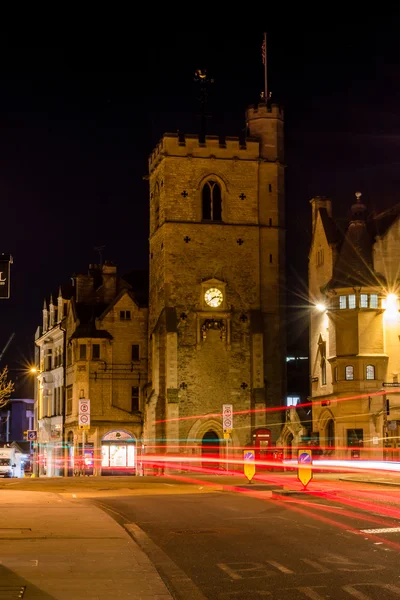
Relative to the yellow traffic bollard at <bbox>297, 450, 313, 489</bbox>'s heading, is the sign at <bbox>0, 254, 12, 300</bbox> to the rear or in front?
in front

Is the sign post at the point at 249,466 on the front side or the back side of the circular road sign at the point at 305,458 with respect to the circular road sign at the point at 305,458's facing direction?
on the back side

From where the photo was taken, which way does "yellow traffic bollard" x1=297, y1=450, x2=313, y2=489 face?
toward the camera

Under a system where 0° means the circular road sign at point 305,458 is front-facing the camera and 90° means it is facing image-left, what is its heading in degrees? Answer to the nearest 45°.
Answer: approximately 0°

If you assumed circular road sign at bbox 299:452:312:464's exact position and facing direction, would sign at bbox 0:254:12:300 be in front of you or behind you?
in front
